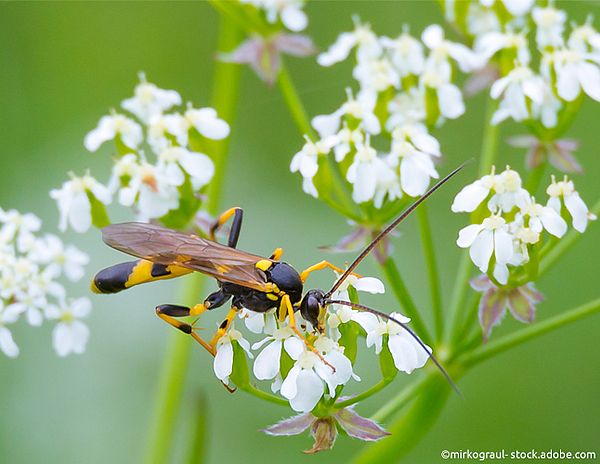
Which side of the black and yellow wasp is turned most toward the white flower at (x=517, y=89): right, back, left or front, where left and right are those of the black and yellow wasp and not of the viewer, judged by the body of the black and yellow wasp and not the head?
front

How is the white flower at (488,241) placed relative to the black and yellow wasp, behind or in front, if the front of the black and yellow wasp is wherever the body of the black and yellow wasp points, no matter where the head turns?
in front

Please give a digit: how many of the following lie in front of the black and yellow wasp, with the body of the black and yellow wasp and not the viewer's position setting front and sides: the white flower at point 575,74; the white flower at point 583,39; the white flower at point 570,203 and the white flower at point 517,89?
4

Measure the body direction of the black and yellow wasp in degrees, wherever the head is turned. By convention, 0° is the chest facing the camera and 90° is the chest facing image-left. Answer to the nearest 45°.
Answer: approximately 270°

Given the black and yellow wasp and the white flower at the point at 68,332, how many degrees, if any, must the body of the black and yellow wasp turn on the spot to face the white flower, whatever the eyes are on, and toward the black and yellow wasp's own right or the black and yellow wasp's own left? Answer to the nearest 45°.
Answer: approximately 135° to the black and yellow wasp's own left

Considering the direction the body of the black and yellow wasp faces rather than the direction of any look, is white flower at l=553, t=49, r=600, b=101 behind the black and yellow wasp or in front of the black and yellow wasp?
in front

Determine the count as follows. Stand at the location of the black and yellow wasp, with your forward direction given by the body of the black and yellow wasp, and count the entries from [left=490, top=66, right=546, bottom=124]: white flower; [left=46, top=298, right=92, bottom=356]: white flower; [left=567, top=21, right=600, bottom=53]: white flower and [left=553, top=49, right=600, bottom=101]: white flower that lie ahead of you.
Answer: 3

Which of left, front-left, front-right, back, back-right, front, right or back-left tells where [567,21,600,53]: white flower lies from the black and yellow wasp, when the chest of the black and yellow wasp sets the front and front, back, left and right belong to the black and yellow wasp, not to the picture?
front
